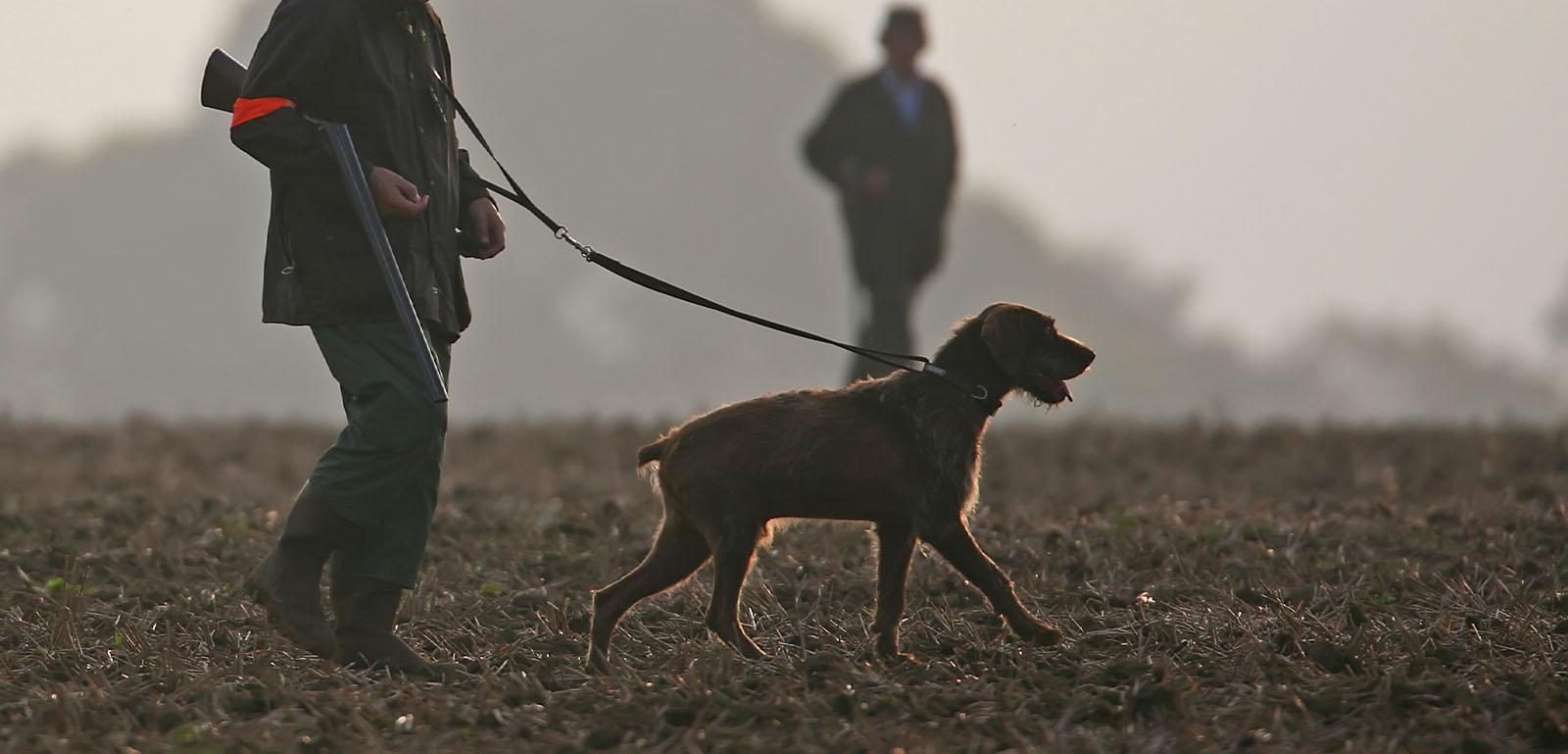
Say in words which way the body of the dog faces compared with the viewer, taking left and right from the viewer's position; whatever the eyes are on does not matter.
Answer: facing to the right of the viewer

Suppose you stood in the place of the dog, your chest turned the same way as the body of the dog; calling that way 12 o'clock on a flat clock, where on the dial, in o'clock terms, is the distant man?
The distant man is roughly at 9 o'clock from the dog.
